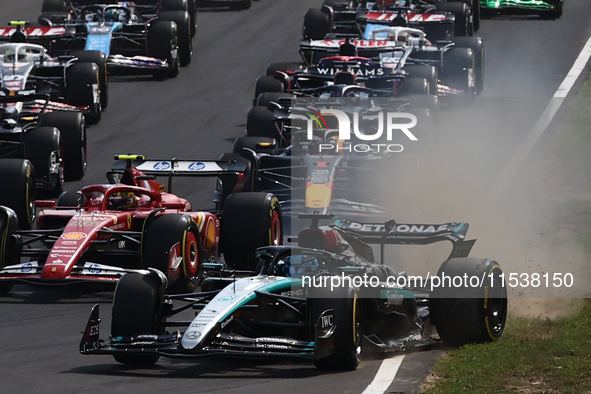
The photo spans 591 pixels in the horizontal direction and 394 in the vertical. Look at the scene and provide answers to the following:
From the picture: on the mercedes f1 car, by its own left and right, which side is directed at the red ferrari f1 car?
right

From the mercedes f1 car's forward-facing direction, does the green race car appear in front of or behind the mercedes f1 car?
behind

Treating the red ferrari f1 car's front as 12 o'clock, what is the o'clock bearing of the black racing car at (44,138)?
The black racing car is roughly at 4 o'clock from the red ferrari f1 car.

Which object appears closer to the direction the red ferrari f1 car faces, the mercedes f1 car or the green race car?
the mercedes f1 car

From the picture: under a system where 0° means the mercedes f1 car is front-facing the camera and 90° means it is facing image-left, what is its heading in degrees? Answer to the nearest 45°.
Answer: approximately 45°

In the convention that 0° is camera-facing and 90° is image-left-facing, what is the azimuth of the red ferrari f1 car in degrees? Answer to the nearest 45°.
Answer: approximately 45°

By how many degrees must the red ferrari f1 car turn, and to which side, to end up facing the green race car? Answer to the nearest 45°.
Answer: approximately 180°
